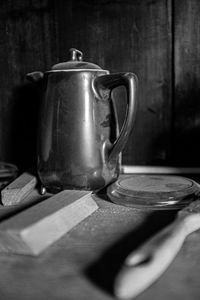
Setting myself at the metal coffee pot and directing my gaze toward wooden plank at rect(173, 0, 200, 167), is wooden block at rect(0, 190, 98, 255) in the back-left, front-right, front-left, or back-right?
back-right

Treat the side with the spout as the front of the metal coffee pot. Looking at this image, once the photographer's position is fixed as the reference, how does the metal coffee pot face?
facing away from the viewer and to the left of the viewer

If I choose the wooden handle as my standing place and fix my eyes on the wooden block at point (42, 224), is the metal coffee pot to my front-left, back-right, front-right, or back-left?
front-right

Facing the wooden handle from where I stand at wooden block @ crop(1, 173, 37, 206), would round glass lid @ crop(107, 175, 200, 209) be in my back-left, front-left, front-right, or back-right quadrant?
front-left

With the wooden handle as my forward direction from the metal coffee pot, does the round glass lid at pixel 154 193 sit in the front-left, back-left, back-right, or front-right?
front-left
